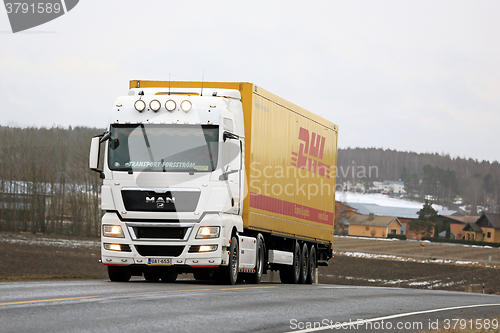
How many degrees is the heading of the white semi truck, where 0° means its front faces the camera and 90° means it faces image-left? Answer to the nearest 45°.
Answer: approximately 0°
